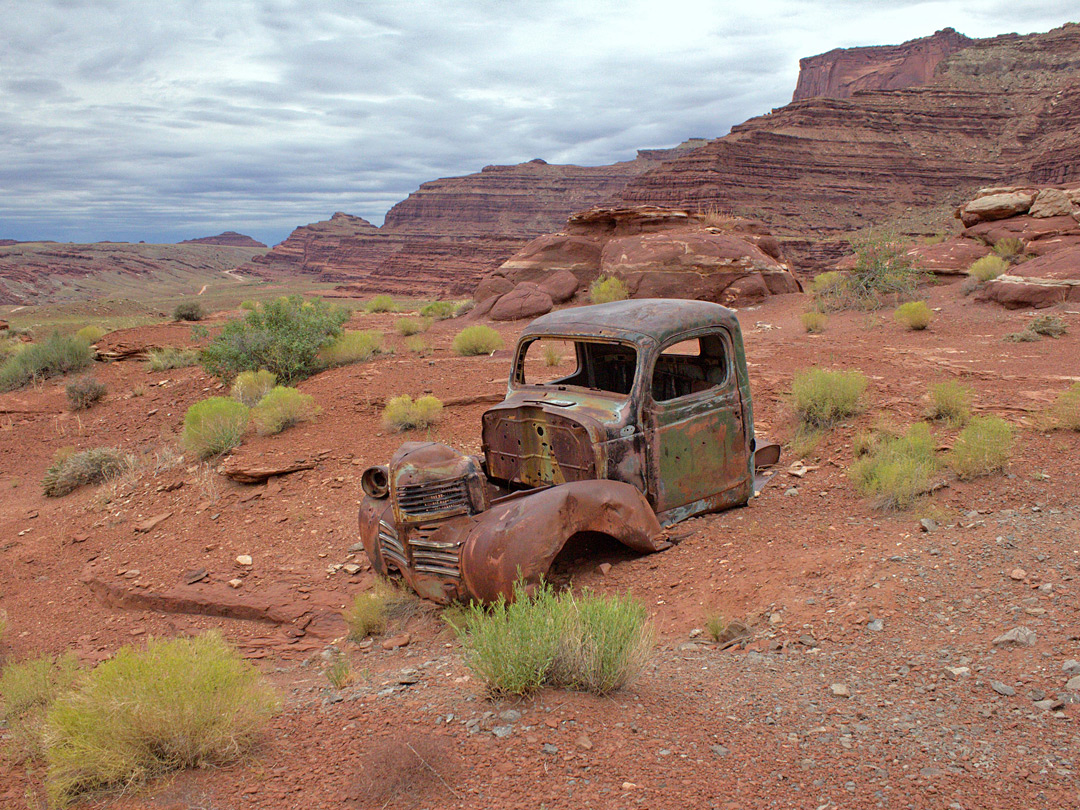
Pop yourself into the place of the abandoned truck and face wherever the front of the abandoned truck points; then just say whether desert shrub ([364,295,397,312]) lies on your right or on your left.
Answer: on your right

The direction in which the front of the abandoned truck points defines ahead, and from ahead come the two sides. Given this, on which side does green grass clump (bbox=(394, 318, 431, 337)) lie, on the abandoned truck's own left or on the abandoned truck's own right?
on the abandoned truck's own right

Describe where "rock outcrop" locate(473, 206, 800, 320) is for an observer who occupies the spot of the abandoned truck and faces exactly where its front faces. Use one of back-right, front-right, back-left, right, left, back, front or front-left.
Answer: back-right

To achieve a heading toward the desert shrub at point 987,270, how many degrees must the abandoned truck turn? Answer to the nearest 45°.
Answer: approximately 180°

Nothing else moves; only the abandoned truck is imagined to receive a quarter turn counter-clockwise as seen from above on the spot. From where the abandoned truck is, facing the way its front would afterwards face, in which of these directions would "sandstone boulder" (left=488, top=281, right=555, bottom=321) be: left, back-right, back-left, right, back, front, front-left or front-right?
back-left

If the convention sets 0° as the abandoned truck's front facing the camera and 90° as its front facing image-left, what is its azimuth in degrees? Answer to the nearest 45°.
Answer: approximately 45°

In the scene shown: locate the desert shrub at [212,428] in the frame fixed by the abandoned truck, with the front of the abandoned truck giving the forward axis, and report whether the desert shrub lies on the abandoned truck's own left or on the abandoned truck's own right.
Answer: on the abandoned truck's own right

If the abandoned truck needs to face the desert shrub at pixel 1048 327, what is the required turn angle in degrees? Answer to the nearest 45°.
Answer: approximately 180°

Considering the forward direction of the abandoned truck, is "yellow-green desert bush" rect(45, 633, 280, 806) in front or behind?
in front

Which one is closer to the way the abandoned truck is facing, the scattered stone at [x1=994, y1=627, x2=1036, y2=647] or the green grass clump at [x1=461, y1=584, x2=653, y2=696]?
the green grass clump

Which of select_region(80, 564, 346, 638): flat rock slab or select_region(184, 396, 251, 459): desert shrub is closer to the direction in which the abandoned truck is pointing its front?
the flat rock slab

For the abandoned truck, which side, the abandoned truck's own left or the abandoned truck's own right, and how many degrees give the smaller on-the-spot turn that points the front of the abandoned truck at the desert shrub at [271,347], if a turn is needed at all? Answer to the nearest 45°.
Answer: approximately 90° to the abandoned truck's own right

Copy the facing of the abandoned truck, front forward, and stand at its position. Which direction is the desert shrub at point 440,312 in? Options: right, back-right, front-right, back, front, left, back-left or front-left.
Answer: back-right

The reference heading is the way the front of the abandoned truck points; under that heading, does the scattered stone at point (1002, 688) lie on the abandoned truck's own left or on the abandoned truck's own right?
on the abandoned truck's own left

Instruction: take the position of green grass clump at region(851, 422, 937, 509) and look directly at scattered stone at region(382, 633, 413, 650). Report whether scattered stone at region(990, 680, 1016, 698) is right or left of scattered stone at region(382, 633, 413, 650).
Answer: left

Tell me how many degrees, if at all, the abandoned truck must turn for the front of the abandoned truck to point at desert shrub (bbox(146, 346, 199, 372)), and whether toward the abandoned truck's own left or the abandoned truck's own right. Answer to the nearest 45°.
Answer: approximately 90° to the abandoned truck's own right

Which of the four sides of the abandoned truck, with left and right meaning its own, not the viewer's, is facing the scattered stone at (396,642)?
front

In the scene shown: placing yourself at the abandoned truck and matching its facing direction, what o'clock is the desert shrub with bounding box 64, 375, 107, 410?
The desert shrub is roughly at 3 o'clock from the abandoned truck.
